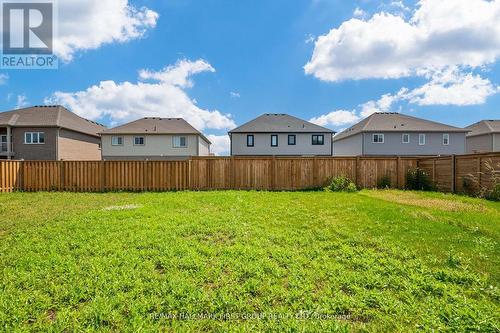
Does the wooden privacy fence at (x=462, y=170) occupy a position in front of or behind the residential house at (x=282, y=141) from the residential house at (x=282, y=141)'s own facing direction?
behind

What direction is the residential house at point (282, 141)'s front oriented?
away from the camera

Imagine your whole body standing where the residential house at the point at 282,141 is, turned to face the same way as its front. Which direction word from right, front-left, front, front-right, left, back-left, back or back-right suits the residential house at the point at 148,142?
left

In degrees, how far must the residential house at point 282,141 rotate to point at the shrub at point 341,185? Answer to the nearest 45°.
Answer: approximately 180°

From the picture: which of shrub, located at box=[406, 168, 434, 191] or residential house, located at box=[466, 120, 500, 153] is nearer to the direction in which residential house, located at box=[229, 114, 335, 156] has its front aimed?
the residential house

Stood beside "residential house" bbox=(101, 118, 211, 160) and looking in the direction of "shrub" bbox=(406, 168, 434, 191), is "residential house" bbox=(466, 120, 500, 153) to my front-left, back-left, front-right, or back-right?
front-left

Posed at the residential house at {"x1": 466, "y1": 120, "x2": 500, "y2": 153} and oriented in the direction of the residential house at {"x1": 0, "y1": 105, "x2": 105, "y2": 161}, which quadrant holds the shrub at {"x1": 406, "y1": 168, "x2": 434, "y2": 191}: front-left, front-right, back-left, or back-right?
front-left

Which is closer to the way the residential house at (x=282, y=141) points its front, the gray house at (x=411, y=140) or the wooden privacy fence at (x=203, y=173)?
the gray house

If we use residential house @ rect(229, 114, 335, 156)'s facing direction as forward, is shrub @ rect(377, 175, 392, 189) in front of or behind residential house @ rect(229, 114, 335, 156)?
behind

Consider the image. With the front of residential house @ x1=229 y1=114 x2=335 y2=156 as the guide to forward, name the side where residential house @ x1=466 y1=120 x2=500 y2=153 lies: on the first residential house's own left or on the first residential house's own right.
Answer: on the first residential house's own right

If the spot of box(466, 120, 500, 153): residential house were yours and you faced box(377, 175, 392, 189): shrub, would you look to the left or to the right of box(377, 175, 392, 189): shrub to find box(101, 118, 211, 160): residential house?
right

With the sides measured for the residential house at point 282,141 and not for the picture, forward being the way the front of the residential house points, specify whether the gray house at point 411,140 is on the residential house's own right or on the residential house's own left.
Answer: on the residential house's own right
